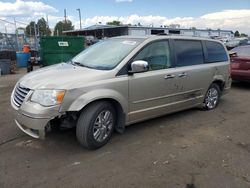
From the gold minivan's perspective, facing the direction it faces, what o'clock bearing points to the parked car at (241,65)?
The parked car is roughly at 6 o'clock from the gold minivan.

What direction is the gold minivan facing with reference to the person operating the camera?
facing the viewer and to the left of the viewer

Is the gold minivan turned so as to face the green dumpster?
no
